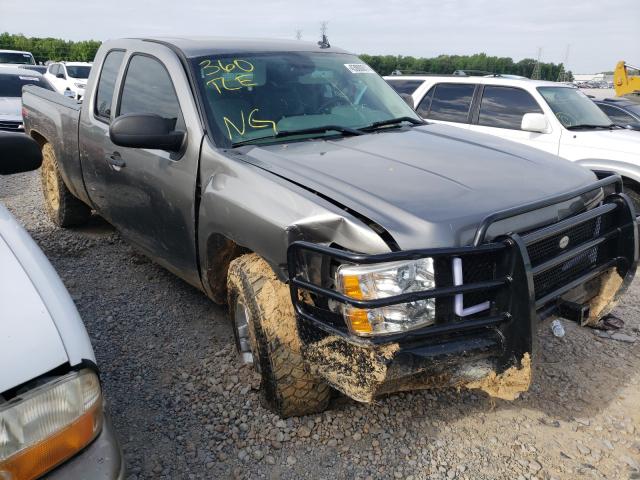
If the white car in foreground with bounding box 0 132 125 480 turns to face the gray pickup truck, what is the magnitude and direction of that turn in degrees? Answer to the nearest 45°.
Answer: approximately 90° to its left

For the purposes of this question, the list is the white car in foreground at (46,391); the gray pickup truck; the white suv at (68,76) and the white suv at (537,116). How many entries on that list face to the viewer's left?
0

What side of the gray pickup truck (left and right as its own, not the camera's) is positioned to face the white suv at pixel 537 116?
left

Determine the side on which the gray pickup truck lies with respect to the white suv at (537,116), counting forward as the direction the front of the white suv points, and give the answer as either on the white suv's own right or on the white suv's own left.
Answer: on the white suv's own right

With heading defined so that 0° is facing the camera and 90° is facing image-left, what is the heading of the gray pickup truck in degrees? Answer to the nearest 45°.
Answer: approximately 315°

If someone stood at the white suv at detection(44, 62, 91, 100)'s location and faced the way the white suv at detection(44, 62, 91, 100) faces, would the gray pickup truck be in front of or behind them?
in front

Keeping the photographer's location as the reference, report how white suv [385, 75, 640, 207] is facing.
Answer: facing the viewer and to the right of the viewer

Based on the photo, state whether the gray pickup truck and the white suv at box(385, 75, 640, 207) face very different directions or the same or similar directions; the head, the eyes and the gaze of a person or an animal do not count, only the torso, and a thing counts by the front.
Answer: same or similar directions

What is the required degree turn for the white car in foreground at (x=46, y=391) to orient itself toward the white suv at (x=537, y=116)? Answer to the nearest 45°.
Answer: approximately 90° to its left

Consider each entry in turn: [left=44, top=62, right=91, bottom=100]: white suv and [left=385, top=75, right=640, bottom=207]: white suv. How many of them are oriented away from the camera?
0
